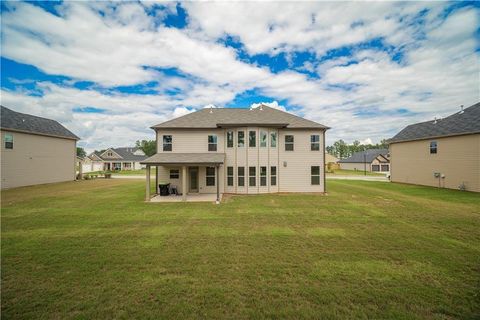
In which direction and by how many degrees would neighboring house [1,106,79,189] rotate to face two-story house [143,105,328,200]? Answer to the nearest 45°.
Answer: approximately 90° to its right

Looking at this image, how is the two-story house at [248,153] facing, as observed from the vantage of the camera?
facing away from the viewer

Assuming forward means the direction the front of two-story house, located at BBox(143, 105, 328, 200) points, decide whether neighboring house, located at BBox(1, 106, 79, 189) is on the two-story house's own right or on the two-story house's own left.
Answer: on the two-story house's own left

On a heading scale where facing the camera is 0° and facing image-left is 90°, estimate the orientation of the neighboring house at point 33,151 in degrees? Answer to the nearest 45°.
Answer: approximately 225°
